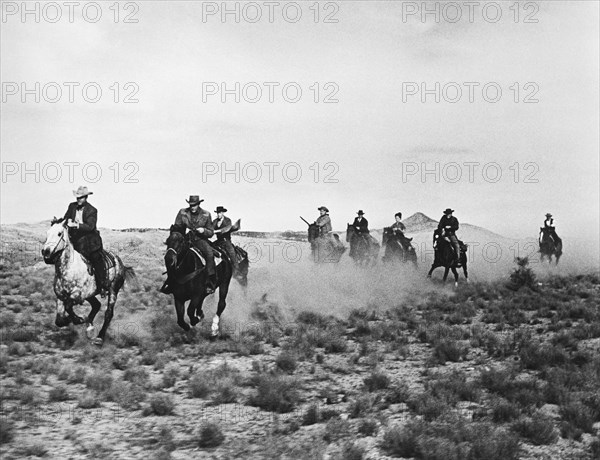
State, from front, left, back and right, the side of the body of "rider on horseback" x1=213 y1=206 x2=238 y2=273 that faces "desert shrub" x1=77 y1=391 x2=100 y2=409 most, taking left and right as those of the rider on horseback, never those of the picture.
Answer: front

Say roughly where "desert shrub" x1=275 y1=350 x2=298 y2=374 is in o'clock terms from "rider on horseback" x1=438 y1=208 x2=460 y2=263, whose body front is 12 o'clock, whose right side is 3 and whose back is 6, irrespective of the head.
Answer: The desert shrub is roughly at 11 o'clock from the rider on horseback.

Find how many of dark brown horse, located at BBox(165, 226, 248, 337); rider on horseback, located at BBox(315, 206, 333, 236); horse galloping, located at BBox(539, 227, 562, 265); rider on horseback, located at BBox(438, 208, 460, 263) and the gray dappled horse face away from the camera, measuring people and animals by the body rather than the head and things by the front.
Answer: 0

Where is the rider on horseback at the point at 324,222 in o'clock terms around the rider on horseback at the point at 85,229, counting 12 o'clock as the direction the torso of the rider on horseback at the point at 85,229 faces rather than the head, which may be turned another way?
the rider on horseback at the point at 324,222 is roughly at 6 o'clock from the rider on horseback at the point at 85,229.

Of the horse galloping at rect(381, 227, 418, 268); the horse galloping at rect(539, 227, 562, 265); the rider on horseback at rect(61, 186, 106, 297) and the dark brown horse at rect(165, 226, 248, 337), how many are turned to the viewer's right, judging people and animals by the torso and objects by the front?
0

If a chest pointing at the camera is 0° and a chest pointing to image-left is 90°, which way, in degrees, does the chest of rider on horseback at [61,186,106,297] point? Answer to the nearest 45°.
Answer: approximately 45°

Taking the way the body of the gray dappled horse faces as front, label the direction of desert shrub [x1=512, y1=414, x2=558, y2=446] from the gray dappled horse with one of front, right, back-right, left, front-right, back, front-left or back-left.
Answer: left

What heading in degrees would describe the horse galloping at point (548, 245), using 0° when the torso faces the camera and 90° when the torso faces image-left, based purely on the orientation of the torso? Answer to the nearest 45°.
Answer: approximately 45°

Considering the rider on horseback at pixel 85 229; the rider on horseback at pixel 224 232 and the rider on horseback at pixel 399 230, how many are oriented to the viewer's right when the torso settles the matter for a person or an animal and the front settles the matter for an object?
0

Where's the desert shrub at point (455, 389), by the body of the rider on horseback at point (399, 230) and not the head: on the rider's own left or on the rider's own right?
on the rider's own left

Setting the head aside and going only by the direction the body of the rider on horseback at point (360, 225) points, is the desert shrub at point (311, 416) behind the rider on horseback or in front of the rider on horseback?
in front

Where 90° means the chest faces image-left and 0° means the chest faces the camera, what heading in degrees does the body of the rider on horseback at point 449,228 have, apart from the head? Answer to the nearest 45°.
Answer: approximately 45°

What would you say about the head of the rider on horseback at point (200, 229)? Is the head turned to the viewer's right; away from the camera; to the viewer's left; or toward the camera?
toward the camera

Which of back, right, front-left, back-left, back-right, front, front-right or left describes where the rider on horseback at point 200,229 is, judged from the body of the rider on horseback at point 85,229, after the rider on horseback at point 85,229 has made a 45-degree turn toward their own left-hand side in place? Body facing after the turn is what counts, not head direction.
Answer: left

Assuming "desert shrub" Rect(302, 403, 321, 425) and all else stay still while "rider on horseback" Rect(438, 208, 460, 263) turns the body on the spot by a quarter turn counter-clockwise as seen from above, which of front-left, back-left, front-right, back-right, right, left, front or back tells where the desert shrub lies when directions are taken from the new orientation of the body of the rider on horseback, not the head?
front-right

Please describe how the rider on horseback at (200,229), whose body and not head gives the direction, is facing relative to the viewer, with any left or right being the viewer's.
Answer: facing the viewer and to the left of the viewer
